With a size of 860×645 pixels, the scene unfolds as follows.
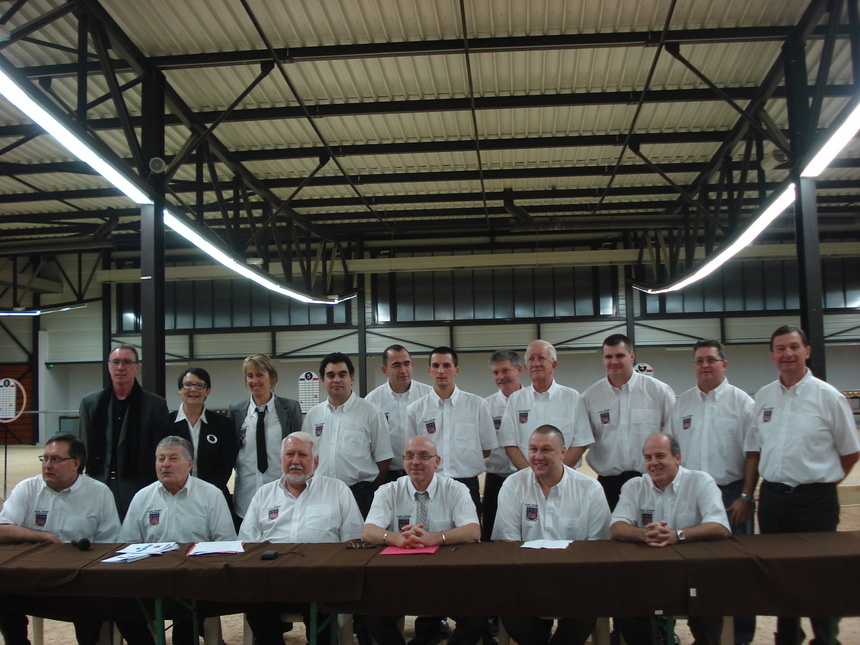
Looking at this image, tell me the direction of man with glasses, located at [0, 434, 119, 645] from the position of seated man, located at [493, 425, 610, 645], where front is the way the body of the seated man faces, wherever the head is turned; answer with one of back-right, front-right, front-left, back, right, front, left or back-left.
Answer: right

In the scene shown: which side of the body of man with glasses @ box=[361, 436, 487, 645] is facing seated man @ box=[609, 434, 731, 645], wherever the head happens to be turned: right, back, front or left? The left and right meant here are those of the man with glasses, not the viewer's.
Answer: left

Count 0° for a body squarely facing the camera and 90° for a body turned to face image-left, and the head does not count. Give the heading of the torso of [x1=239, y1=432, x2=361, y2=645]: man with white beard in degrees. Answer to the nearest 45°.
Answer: approximately 0°

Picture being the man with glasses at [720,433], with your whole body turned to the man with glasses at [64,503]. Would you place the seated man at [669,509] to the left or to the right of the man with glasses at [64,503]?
left

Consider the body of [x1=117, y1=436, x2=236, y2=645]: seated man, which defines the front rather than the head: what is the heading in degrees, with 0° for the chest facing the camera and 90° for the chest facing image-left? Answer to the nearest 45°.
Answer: approximately 0°

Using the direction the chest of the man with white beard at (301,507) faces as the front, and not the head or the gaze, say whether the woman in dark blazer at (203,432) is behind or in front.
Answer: behind
